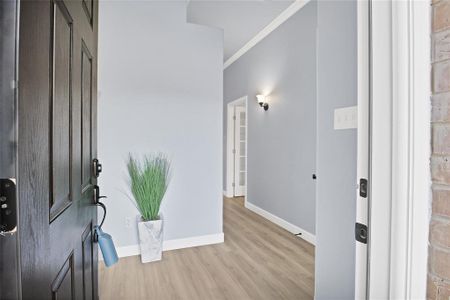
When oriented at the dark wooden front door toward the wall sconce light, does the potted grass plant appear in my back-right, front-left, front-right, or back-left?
front-left

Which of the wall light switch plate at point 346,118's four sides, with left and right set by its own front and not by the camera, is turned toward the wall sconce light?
right

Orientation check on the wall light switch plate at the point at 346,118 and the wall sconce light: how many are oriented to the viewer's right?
0

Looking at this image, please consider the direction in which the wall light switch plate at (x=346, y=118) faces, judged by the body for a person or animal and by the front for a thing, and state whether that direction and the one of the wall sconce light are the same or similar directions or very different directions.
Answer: same or similar directions

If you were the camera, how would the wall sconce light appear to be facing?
facing the viewer and to the left of the viewer

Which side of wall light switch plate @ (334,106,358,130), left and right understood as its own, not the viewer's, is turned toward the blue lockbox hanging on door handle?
front

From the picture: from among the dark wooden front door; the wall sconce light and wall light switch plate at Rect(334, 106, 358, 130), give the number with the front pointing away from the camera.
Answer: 0

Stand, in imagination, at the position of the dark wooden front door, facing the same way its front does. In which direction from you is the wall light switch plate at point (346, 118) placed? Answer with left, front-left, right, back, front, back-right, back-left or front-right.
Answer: front-left

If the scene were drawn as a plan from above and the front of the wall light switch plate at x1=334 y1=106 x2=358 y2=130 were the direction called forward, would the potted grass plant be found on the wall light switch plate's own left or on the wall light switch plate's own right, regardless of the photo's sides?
on the wall light switch plate's own right

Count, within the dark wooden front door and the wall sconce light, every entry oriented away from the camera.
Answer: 0

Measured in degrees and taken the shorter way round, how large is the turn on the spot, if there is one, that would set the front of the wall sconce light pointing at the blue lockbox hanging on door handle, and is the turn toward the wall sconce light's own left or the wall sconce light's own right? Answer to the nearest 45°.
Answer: approximately 45° to the wall sconce light's own left

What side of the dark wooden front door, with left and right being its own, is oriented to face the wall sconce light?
left
